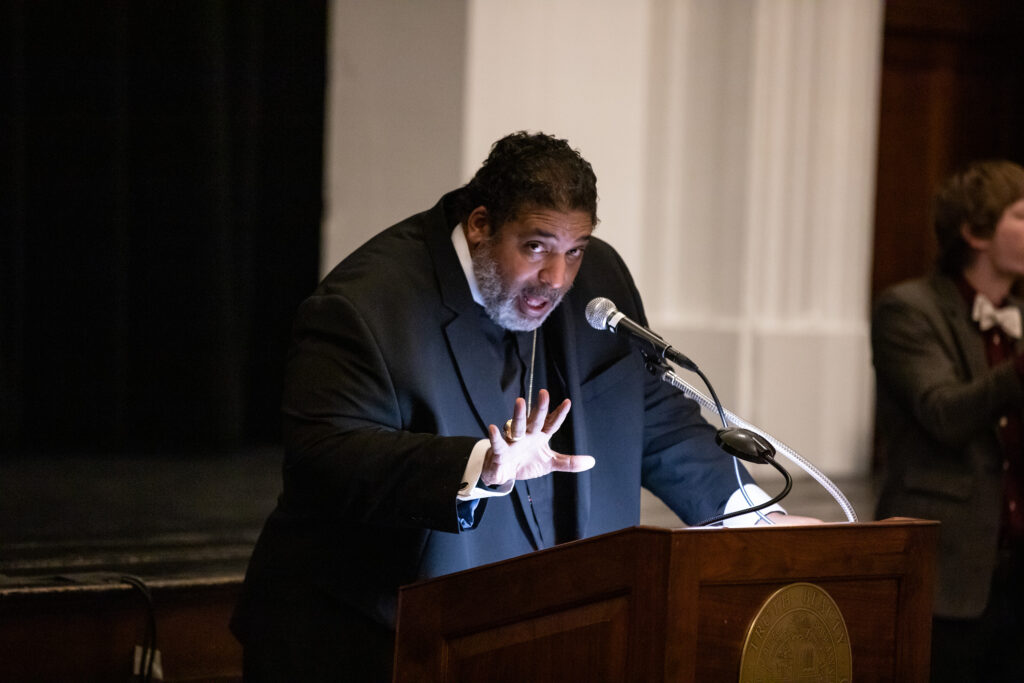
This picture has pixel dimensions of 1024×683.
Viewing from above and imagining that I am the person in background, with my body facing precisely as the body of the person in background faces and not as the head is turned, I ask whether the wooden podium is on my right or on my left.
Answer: on my right

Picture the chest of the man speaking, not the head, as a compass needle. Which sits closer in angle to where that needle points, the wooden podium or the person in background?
the wooden podium

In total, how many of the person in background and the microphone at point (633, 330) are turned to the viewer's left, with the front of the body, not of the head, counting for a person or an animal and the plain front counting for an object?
1

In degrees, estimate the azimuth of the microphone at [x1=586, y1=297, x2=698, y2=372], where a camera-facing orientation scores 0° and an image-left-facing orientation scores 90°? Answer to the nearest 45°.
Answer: approximately 90°

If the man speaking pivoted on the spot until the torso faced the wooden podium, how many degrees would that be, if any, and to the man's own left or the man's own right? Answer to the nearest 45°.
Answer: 0° — they already face it

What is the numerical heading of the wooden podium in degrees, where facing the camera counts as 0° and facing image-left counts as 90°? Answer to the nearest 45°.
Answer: approximately 315°
